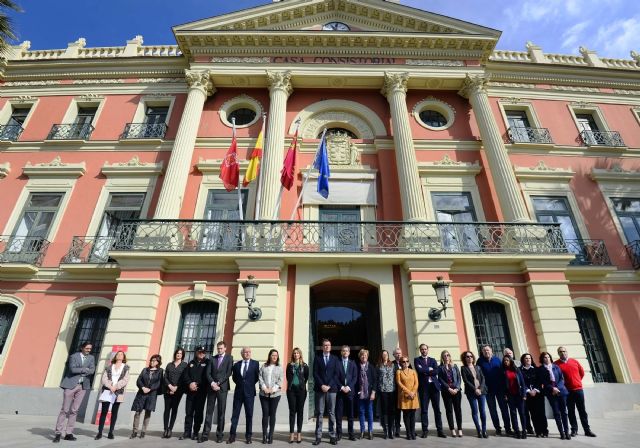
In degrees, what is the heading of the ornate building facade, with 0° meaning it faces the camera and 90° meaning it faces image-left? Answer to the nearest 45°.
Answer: approximately 0°

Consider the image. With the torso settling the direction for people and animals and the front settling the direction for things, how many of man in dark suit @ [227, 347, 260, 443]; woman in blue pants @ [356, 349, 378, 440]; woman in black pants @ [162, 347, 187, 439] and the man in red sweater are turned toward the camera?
4

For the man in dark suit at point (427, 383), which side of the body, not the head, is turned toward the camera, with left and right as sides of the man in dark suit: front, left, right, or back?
front

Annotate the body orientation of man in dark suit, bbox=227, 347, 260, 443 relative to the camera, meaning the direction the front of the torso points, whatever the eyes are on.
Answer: toward the camera

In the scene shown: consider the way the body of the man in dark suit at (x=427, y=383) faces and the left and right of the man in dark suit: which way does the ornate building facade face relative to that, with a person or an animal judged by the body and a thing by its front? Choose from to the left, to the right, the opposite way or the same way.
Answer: the same way

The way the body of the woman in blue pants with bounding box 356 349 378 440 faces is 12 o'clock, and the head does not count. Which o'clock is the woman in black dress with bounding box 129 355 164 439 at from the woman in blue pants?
The woman in black dress is roughly at 3 o'clock from the woman in blue pants.

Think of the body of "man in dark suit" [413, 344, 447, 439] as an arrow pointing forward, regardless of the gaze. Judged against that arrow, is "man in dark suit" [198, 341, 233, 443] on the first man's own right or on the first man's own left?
on the first man's own right

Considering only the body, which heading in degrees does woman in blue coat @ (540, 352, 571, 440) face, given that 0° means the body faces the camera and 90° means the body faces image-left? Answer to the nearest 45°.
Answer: approximately 0°

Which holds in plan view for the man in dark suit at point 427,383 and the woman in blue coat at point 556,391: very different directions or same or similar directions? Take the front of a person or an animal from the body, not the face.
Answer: same or similar directions

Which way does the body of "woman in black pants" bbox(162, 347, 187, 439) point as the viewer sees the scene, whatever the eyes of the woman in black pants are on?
toward the camera

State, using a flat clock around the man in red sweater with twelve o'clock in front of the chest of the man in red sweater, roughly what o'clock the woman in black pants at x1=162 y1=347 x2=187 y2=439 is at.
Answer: The woman in black pants is roughly at 2 o'clock from the man in red sweater.

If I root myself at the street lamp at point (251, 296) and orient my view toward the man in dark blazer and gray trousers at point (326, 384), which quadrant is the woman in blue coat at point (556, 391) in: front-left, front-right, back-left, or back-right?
front-left

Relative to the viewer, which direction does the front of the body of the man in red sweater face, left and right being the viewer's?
facing the viewer
